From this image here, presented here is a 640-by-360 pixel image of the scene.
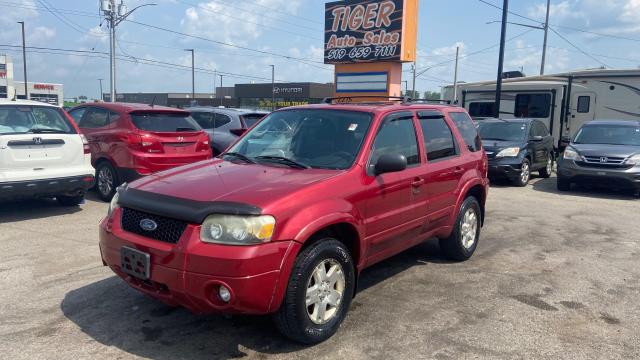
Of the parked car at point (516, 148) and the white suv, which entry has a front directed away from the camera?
the white suv

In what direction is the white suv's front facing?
away from the camera

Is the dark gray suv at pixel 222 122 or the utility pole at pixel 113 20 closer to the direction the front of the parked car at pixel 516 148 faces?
the dark gray suv

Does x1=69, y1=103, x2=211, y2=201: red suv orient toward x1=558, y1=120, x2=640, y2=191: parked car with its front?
no

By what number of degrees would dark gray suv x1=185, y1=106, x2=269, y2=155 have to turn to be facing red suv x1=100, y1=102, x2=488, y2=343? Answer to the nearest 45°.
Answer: approximately 135° to its left

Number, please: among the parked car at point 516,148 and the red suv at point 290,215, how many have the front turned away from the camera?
0

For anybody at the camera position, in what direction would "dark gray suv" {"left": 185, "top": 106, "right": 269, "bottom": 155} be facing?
facing away from the viewer and to the left of the viewer

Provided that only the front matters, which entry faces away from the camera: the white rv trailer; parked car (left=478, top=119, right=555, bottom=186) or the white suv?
the white suv

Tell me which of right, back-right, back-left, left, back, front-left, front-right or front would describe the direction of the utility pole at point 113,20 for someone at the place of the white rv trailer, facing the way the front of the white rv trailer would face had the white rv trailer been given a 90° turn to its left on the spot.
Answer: back-left

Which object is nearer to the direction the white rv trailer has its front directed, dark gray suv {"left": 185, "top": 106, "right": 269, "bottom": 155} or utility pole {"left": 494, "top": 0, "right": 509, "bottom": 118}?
the dark gray suv

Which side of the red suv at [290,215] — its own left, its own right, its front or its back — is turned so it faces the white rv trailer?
back

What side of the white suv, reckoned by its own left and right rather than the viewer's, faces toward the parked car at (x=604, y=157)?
right

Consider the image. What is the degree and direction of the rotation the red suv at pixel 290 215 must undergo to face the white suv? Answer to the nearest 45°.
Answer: approximately 90° to its right

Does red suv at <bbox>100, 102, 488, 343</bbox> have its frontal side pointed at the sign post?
no

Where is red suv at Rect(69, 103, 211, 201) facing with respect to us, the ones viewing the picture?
facing away from the viewer and to the left of the viewer

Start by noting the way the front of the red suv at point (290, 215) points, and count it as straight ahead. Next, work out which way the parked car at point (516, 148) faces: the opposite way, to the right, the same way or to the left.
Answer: the same way

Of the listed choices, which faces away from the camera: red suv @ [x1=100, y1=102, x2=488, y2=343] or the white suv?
the white suv

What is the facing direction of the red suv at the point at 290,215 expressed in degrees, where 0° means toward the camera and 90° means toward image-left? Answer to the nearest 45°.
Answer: approximately 45°

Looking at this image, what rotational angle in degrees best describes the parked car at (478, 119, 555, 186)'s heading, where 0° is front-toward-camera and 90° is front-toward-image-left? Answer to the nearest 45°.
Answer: approximately 45°

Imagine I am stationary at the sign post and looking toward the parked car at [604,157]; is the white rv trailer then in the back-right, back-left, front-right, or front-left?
front-left

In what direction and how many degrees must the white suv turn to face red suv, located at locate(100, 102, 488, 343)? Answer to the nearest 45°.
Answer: approximately 180°

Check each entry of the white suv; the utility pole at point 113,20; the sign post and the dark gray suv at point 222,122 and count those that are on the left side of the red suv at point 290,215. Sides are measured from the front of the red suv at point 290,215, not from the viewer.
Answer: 0

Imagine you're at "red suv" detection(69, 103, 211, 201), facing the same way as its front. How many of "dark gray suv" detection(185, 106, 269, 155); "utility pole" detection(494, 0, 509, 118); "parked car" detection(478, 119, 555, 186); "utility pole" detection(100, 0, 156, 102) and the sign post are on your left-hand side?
0
